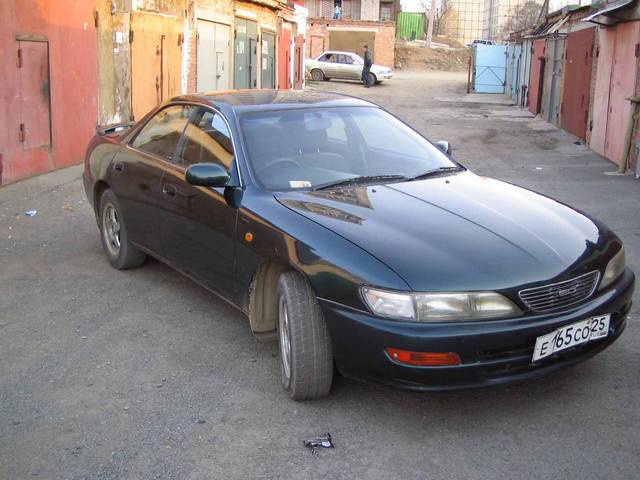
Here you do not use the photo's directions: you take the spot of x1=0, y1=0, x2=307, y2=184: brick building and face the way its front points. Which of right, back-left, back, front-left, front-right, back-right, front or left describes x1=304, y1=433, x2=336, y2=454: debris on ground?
front-right

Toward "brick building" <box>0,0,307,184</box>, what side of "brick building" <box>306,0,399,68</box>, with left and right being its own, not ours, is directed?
front

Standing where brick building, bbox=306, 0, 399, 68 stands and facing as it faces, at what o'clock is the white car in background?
The white car in background is roughly at 12 o'clock from the brick building.

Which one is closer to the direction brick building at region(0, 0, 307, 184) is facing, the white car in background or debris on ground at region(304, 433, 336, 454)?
the debris on ground

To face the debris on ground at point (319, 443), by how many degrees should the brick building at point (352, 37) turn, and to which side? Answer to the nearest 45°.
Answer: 0° — it already faces it

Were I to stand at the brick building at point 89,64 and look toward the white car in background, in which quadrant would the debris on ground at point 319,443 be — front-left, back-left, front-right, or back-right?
back-right

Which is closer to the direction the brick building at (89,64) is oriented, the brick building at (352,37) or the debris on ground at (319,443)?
the debris on ground

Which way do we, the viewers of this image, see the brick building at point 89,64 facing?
facing the viewer and to the right of the viewer

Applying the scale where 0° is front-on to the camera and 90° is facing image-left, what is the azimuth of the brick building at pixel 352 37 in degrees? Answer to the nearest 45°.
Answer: approximately 0°

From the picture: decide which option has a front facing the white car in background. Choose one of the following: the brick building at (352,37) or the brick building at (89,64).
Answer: the brick building at (352,37)

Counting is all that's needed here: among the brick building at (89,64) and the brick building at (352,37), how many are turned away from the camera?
0

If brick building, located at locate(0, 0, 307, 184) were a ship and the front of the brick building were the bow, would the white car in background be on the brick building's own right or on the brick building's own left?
on the brick building's own left

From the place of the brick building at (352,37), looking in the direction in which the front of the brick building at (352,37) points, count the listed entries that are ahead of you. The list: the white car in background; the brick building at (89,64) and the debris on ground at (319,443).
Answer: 3
